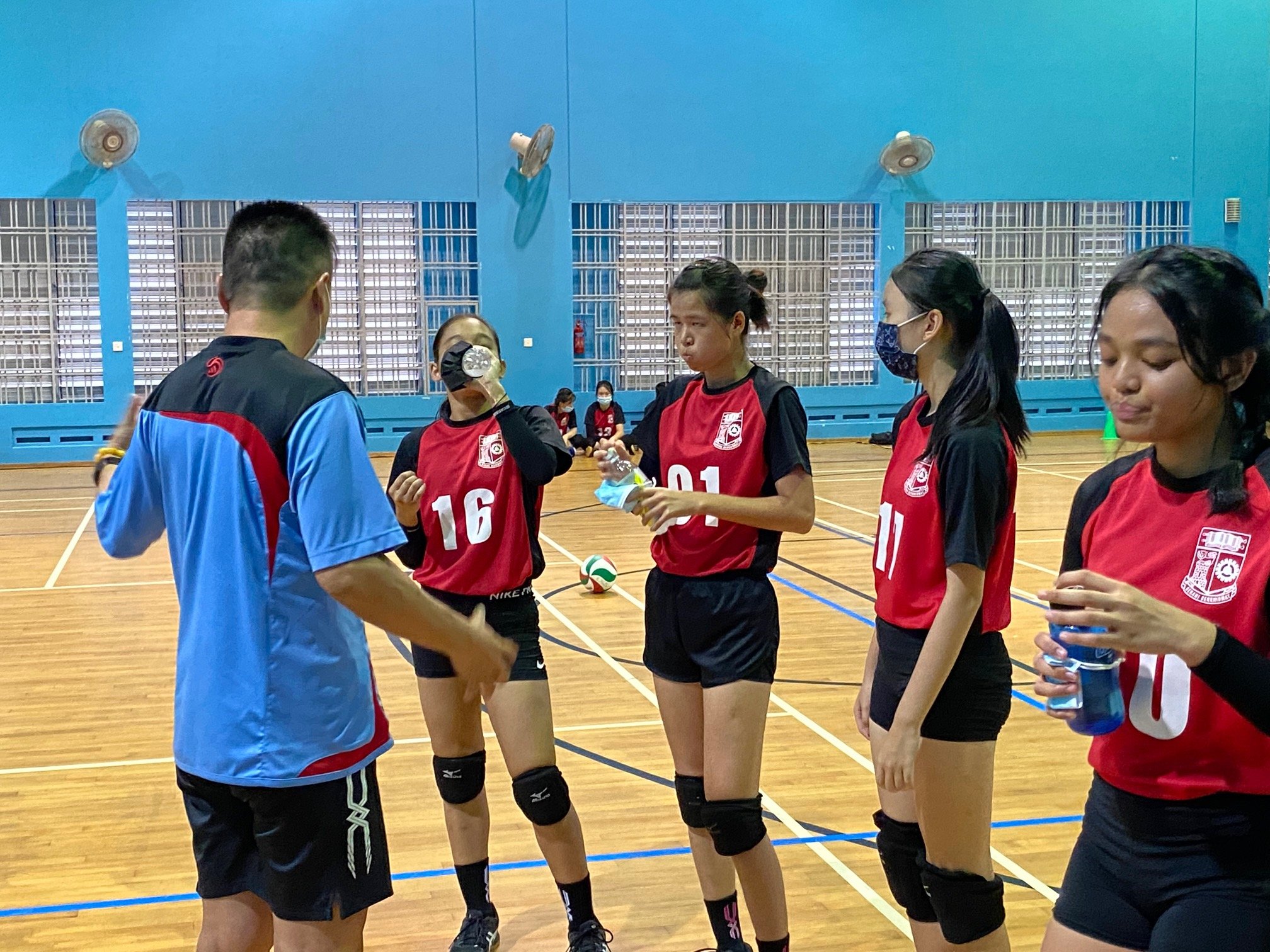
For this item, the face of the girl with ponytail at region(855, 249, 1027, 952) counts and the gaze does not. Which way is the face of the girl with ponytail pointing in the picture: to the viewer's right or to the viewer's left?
to the viewer's left

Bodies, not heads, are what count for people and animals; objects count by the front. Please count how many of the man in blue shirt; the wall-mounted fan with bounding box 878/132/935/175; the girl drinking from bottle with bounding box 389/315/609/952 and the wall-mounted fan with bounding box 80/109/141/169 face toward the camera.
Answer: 3

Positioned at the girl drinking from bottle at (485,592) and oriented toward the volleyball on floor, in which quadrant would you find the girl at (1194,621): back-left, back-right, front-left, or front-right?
back-right

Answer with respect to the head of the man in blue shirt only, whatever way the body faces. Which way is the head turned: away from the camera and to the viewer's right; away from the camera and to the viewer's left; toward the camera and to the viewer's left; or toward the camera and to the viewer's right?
away from the camera and to the viewer's right

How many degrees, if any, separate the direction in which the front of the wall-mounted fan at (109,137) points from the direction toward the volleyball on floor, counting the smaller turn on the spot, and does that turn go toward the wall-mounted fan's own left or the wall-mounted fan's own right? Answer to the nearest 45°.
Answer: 0° — it already faces it

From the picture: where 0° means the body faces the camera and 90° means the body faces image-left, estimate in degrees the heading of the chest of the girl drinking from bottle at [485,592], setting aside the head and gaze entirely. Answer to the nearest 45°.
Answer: approximately 0°

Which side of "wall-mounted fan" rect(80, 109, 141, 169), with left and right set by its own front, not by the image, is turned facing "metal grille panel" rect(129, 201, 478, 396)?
left

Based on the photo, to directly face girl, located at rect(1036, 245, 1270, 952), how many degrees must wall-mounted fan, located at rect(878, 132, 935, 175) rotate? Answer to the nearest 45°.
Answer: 0° — it already faces them

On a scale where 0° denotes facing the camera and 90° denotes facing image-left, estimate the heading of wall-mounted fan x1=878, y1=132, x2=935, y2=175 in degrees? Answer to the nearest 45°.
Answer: approximately 0°

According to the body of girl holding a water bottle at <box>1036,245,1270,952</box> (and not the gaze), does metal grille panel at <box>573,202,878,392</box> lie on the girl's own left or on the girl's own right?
on the girl's own right

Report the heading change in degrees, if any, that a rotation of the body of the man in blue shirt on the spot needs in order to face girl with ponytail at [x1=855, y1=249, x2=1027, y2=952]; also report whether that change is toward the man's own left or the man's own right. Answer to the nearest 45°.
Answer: approximately 45° to the man's own right

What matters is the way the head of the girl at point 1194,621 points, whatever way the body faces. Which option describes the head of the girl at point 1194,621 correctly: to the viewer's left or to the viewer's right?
to the viewer's left

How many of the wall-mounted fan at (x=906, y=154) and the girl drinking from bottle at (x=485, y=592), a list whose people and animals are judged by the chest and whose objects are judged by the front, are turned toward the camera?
2
